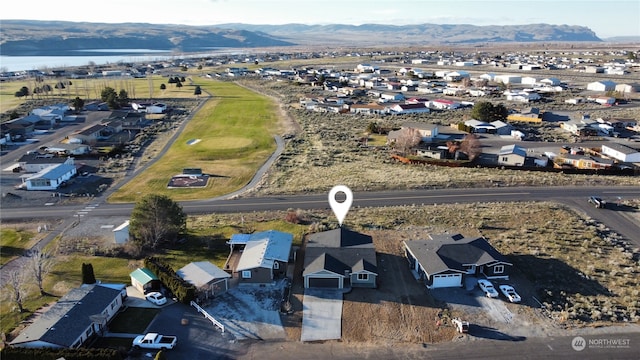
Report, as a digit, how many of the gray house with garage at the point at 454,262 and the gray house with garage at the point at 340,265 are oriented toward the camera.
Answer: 2

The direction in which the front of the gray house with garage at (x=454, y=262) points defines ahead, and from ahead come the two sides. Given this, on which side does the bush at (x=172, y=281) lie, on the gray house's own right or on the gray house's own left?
on the gray house's own right

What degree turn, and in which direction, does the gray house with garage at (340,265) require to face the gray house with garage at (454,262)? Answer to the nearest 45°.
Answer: approximately 90° to its left

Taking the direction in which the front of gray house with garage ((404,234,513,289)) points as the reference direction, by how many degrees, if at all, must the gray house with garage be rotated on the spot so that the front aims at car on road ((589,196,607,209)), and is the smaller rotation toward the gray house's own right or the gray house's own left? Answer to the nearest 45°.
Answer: approximately 135° to the gray house's own left

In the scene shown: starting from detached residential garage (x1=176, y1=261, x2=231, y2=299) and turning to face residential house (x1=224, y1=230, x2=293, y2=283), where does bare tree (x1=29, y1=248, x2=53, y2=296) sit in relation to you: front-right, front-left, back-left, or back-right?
back-left

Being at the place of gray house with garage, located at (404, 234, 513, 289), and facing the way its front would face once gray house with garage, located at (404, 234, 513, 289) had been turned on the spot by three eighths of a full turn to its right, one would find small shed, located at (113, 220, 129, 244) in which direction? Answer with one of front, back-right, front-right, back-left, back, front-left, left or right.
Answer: front-left

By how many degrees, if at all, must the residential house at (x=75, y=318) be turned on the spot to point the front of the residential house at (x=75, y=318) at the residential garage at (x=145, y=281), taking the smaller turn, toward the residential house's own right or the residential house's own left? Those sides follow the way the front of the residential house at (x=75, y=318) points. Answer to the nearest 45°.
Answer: approximately 90° to the residential house's own left

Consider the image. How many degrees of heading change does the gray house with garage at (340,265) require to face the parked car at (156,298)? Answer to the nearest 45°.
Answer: approximately 90° to its right

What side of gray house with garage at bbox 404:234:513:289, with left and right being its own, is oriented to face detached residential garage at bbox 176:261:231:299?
right

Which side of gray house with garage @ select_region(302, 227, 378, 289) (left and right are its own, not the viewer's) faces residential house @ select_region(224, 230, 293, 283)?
right

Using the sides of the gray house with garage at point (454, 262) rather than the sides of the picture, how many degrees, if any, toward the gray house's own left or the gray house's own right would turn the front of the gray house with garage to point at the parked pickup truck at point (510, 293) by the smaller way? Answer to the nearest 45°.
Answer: approximately 45° to the gray house's own left

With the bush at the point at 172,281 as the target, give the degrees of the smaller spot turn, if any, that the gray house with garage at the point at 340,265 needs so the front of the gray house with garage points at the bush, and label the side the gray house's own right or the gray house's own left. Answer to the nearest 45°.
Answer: approximately 90° to the gray house's own right

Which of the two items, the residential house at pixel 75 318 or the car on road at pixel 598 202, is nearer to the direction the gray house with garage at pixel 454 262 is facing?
the residential house

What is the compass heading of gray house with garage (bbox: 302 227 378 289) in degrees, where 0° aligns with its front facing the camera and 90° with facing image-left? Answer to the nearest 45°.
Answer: approximately 0°
